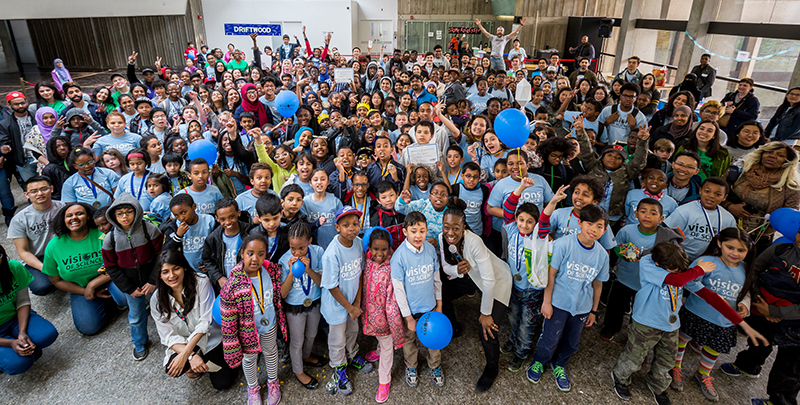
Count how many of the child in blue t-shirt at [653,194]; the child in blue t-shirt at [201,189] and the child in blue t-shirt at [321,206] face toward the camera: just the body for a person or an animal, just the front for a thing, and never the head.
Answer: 3

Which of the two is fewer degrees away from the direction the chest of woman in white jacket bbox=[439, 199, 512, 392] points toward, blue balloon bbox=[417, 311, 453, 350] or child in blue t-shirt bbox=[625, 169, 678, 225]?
the blue balloon

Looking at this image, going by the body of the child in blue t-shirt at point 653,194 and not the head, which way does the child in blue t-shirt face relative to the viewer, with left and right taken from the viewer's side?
facing the viewer

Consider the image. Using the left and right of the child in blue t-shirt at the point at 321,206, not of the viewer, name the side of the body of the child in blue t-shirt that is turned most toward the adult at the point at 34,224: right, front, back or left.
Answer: right

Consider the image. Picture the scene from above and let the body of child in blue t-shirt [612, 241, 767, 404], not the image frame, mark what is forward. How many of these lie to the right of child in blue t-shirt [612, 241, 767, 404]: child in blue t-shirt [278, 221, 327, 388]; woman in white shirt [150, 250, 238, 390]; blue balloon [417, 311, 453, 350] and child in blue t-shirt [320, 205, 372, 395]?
4

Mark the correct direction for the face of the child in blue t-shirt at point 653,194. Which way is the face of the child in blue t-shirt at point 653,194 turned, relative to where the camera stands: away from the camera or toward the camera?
toward the camera

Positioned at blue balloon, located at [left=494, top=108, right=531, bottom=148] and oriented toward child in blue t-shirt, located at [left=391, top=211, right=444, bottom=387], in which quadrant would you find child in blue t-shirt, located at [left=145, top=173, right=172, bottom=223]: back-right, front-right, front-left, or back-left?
front-right

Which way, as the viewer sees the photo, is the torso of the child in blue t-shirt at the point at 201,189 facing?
toward the camera

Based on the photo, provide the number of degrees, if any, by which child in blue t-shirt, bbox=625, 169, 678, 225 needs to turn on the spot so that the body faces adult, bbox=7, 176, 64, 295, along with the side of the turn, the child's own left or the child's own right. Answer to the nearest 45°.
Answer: approximately 45° to the child's own right

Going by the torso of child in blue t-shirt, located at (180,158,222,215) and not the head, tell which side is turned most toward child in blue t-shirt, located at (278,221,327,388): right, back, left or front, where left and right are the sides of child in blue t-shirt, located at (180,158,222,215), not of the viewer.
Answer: front

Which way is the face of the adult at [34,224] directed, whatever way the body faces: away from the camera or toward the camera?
toward the camera

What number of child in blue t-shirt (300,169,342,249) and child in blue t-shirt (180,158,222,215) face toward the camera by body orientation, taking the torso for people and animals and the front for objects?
2

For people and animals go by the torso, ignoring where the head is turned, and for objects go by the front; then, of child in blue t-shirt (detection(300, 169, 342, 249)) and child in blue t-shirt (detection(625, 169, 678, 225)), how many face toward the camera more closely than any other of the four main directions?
2

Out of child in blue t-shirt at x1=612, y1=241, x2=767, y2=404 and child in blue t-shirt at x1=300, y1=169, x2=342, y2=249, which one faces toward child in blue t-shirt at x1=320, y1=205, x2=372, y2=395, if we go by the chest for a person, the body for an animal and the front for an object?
child in blue t-shirt at x1=300, y1=169, x2=342, y2=249
